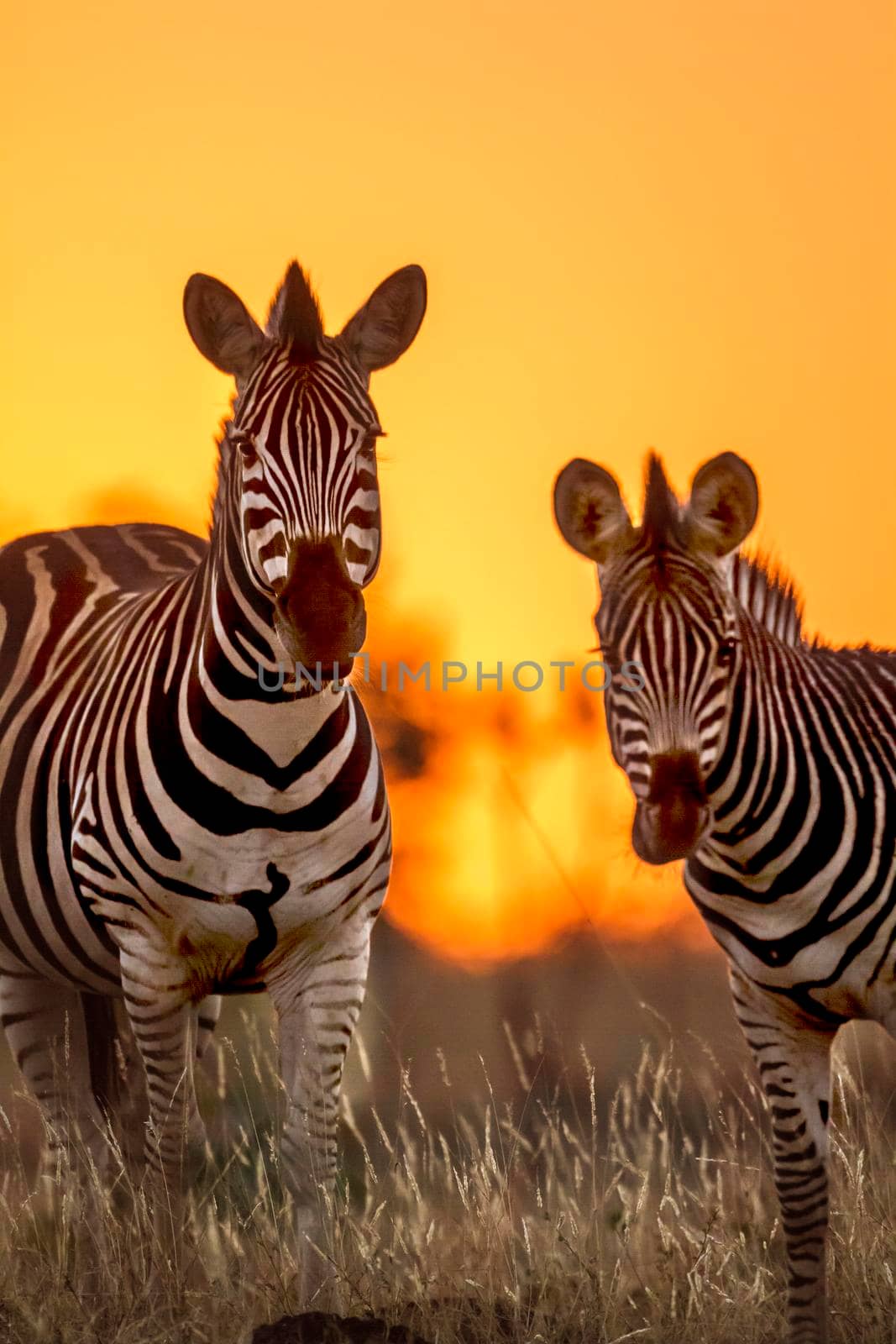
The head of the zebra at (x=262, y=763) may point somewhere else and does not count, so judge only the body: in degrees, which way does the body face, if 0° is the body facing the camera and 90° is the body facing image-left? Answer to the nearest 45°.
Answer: approximately 315°

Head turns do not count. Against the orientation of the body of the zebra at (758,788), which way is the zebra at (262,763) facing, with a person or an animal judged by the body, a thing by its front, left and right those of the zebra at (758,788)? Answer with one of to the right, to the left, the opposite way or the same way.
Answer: to the left

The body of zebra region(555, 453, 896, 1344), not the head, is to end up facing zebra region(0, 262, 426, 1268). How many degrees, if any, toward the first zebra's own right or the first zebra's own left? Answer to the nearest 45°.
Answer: approximately 45° to the first zebra's own right

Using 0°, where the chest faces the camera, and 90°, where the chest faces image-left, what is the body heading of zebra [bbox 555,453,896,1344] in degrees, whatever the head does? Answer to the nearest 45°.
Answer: approximately 45°
